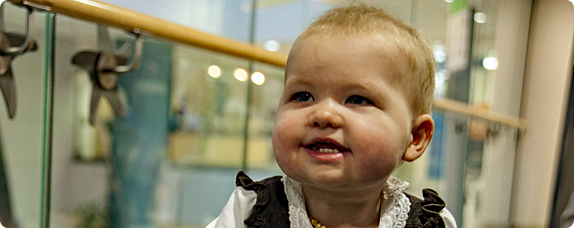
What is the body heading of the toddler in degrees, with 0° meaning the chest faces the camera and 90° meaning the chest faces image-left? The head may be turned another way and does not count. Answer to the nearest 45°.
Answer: approximately 45°

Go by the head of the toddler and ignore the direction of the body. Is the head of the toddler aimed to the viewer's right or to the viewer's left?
to the viewer's left
